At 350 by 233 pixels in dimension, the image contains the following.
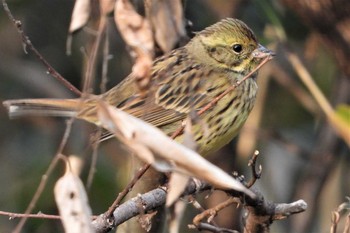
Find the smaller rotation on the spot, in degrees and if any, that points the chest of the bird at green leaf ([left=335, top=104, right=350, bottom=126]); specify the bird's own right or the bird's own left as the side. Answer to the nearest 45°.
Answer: approximately 45° to the bird's own left

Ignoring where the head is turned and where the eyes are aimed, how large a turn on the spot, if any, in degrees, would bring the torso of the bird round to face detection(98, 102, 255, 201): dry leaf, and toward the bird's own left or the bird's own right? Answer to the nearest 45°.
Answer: approximately 90° to the bird's own right

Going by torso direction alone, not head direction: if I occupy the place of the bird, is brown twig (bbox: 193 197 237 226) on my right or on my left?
on my right

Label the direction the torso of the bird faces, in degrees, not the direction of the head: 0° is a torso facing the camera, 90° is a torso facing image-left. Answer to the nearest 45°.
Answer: approximately 270°
